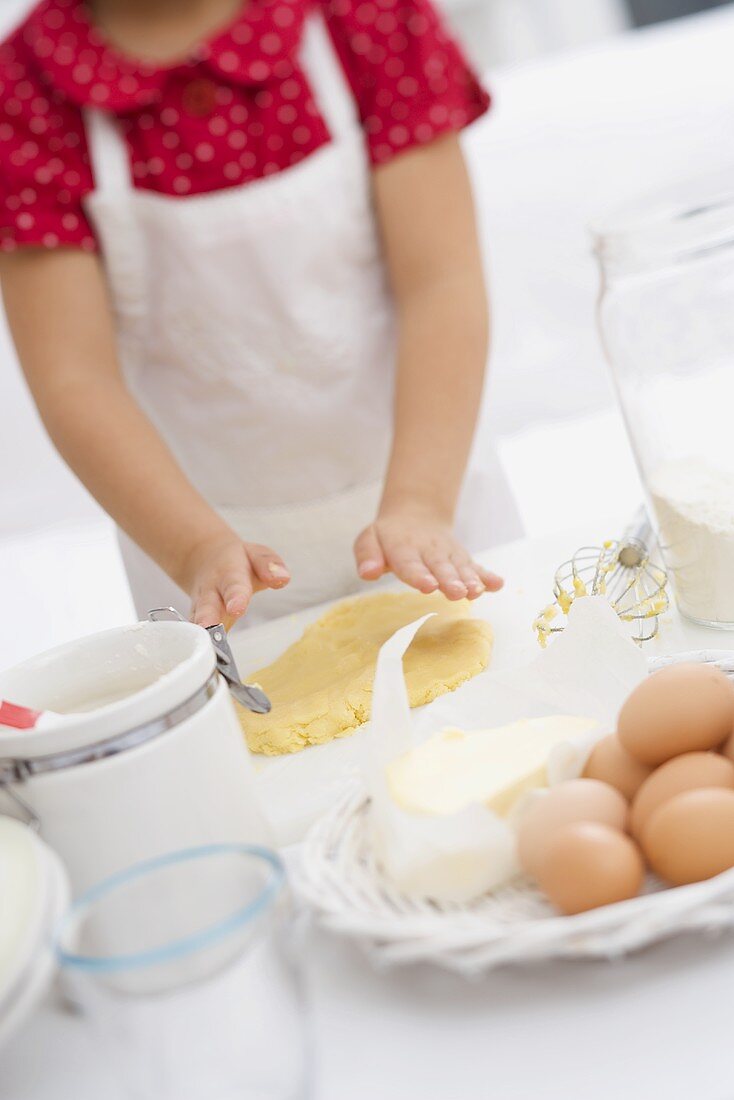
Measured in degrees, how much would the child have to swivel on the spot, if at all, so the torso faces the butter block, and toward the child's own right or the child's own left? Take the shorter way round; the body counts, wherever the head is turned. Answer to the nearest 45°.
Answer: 0° — they already face it

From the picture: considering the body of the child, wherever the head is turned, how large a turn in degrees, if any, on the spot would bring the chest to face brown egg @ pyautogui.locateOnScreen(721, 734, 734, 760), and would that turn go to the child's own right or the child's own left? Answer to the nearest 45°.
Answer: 0° — they already face it

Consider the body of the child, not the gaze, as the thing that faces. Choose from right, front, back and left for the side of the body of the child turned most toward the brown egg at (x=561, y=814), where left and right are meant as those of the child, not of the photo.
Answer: front

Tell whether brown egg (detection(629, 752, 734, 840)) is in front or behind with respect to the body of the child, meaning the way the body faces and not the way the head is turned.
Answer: in front

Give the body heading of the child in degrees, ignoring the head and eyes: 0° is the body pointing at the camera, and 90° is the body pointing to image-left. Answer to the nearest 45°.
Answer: approximately 0°

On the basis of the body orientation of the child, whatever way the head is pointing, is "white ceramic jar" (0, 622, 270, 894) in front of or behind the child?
in front

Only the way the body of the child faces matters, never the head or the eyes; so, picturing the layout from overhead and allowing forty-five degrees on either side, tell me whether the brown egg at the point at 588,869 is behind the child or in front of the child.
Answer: in front
